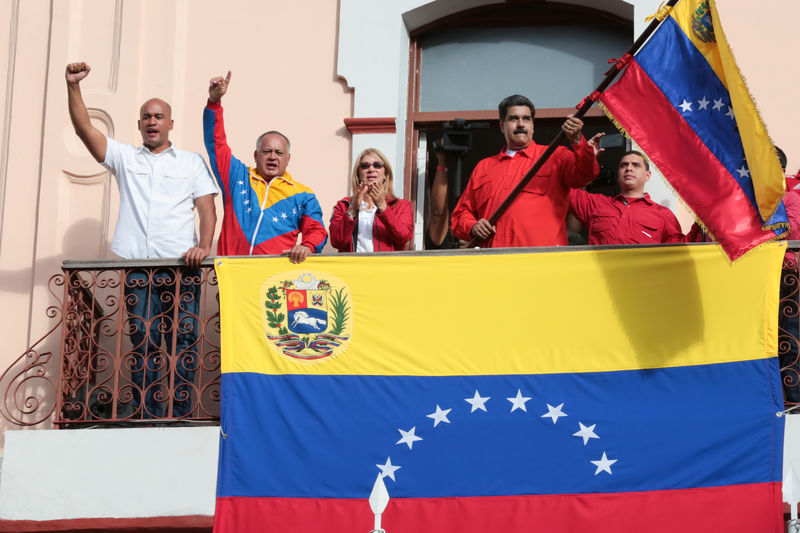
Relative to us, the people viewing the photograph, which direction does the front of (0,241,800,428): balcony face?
facing the viewer

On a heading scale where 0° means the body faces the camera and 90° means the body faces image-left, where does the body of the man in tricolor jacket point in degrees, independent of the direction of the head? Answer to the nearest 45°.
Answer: approximately 0°

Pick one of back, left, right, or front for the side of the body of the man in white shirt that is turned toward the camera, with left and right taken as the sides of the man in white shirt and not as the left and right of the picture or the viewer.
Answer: front

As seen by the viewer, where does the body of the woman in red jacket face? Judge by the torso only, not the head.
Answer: toward the camera

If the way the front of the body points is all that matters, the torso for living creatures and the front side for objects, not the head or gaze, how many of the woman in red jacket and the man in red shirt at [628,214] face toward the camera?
2

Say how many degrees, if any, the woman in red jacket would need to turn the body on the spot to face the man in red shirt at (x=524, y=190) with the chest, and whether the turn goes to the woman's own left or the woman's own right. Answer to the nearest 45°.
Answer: approximately 90° to the woman's own left

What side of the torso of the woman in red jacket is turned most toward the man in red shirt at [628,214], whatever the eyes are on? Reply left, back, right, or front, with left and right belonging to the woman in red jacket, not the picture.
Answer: left

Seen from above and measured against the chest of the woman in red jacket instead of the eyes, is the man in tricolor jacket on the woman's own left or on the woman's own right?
on the woman's own right

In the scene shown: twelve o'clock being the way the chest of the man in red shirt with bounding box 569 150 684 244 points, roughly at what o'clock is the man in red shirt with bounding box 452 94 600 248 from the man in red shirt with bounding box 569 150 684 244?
the man in red shirt with bounding box 452 94 600 248 is roughly at 2 o'clock from the man in red shirt with bounding box 569 150 684 244.

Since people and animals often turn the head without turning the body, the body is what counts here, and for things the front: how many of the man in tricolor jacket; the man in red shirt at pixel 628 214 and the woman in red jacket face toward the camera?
3
